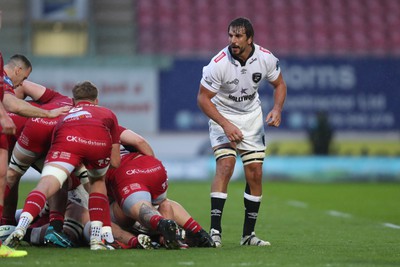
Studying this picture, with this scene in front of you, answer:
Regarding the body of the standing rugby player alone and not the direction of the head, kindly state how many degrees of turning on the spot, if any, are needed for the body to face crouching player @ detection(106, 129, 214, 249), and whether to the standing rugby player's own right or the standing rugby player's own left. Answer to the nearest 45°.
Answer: approximately 45° to the standing rugby player's own right

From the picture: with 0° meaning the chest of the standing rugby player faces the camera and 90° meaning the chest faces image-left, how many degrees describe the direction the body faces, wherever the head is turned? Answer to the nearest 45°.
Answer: approximately 0°

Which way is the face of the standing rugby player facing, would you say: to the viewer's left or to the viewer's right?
to the viewer's left
